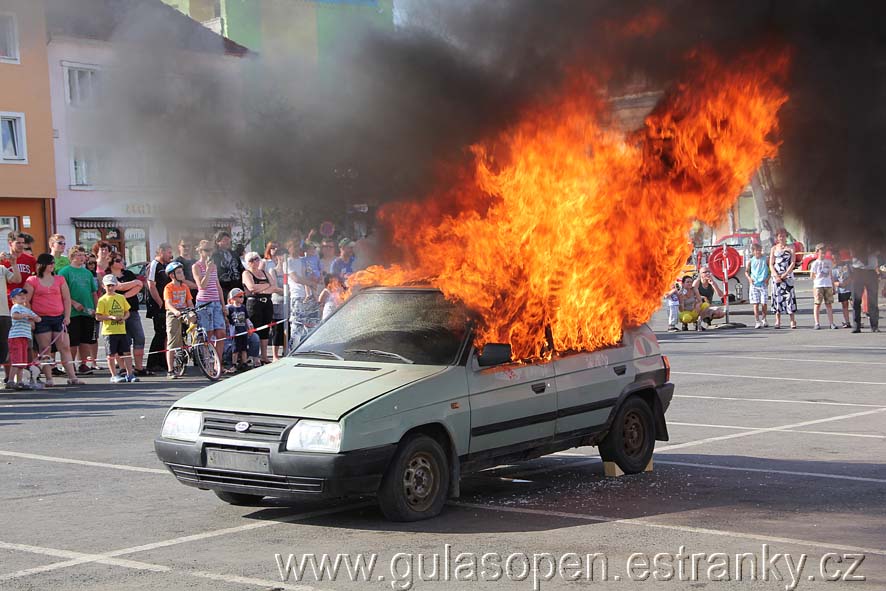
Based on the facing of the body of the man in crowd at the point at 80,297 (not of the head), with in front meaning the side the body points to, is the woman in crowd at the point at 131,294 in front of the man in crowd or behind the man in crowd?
in front

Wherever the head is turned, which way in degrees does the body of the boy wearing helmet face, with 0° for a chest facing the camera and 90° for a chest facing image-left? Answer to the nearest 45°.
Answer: approximately 315°

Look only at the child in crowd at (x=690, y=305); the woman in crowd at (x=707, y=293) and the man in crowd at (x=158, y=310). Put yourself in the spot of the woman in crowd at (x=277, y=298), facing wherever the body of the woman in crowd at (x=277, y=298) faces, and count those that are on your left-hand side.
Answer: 2

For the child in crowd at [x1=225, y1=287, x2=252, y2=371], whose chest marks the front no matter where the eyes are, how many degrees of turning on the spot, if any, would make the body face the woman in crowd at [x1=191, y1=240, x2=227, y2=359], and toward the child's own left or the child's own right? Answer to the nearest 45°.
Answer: approximately 90° to the child's own right

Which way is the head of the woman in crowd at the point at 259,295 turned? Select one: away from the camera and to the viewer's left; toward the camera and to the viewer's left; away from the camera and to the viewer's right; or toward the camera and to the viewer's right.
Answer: toward the camera and to the viewer's right

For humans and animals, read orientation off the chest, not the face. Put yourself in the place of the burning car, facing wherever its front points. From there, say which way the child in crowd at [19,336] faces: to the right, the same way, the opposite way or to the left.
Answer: to the left

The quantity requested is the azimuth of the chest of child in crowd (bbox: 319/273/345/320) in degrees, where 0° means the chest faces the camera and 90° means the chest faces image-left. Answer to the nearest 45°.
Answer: approximately 315°

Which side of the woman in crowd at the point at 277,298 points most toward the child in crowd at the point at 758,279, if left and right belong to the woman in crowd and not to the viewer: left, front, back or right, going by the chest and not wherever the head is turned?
left

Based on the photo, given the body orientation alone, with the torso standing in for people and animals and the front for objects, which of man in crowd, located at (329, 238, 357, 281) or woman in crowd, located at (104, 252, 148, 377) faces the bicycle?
the woman in crowd

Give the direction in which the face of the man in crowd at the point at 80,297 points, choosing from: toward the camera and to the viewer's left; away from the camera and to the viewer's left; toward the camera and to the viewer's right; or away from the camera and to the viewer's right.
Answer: toward the camera and to the viewer's right

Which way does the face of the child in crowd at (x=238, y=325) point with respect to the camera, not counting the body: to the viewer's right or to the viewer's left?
to the viewer's right

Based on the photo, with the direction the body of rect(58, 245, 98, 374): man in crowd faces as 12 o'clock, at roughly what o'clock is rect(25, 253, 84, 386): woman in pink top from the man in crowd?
The woman in pink top is roughly at 2 o'clock from the man in crowd.
